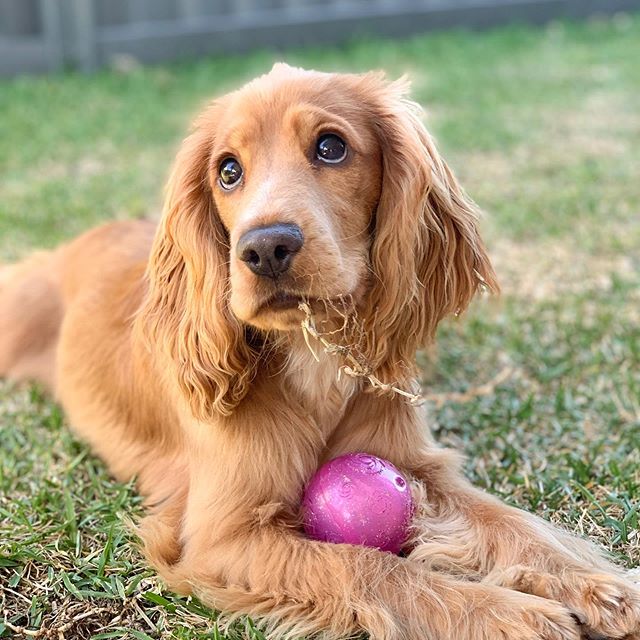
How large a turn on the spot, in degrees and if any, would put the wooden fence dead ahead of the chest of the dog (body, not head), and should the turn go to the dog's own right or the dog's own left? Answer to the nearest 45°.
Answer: approximately 135° to the dog's own left

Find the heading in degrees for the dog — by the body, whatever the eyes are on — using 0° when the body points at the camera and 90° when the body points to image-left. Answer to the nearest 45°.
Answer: approximately 315°
